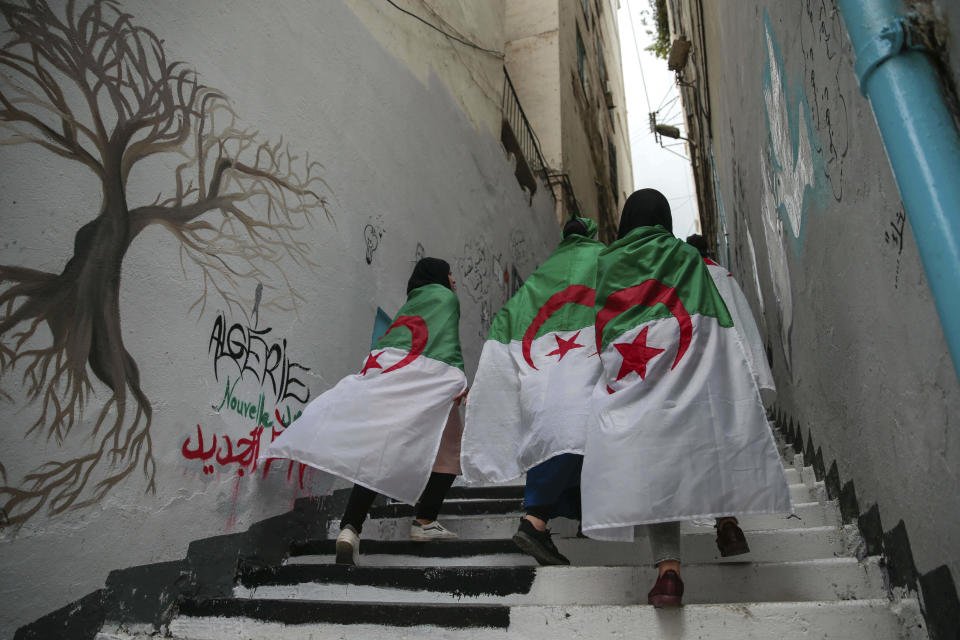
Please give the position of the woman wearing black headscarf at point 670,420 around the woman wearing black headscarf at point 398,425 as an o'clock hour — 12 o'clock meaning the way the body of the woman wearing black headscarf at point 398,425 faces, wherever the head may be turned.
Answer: the woman wearing black headscarf at point 670,420 is roughly at 3 o'clock from the woman wearing black headscarf at point 398,425.

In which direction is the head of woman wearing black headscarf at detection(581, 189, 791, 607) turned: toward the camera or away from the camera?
away from the camera

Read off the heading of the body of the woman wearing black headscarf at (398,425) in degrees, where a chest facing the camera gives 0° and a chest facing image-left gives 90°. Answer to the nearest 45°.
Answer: approximately 225°

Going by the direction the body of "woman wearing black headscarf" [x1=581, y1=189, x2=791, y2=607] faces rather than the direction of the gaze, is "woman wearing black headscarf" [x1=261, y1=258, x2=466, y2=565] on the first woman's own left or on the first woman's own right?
on the first woman's own left

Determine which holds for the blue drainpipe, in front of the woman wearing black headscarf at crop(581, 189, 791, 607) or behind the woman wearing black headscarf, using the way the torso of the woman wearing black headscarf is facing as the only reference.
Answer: behind

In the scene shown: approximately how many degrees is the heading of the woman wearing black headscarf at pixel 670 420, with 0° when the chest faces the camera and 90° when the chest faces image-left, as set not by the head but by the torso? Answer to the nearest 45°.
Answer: approximately 180°
